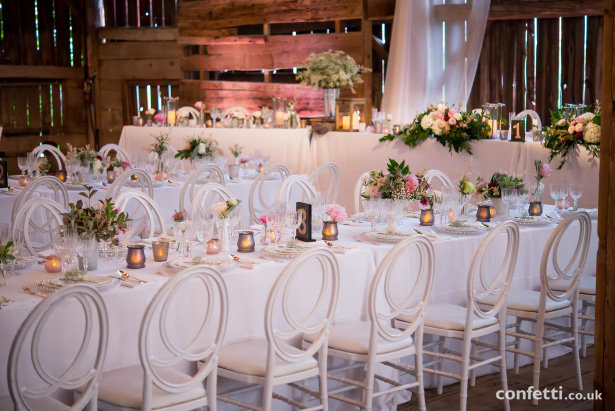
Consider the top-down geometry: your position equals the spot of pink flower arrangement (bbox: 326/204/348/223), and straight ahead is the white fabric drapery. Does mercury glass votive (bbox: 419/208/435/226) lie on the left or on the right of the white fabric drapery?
right

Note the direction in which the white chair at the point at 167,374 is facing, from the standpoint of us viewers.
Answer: facing away from the viewer and to the left of the viewer

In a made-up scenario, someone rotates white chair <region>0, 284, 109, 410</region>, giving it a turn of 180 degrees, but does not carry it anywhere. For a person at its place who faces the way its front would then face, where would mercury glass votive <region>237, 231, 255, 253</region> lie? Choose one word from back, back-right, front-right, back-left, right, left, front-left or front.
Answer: left

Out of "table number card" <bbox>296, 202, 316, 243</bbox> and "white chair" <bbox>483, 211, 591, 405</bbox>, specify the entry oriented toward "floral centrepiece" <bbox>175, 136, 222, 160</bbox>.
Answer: the white chair

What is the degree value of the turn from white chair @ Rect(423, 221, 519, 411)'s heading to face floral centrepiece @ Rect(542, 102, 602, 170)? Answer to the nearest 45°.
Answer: approximately 45° to its right

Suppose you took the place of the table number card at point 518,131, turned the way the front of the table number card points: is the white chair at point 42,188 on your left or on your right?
on your right

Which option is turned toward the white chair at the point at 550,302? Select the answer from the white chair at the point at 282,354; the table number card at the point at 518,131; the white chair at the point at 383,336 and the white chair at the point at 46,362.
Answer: the table number card

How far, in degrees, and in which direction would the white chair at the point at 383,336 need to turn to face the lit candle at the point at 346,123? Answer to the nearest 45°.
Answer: approximately 45° to its right

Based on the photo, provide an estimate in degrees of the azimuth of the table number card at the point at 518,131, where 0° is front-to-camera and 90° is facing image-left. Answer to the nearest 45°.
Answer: approximately 0°

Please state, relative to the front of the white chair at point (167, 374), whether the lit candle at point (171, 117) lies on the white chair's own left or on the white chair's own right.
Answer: on the white chair's own right

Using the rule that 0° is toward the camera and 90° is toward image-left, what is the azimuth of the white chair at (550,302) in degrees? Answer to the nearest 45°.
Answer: approximately 135°

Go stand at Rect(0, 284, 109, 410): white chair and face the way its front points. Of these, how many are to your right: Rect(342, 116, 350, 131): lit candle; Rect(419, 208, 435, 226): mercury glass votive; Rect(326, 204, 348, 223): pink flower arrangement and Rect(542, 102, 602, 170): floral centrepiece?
4

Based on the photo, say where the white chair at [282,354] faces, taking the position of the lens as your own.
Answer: facing away from the viewer and to the left of the viewer

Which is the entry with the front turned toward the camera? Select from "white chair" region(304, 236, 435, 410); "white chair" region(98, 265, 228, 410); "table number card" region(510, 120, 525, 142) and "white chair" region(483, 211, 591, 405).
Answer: the table number card

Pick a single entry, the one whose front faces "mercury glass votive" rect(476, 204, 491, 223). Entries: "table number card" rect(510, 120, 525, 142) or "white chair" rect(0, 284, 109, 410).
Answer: the table number card
